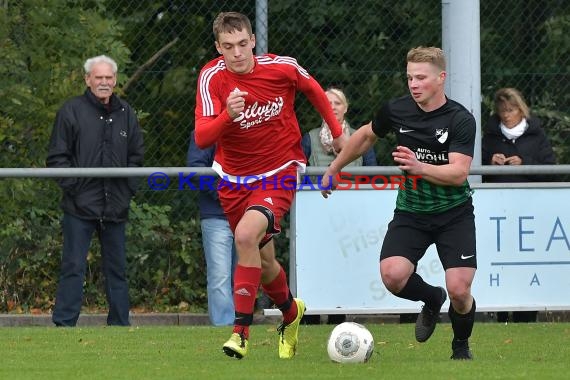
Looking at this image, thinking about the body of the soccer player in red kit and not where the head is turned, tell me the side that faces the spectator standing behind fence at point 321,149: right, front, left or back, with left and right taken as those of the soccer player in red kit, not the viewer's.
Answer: back

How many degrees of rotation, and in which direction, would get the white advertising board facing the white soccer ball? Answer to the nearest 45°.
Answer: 0° — it already faces it

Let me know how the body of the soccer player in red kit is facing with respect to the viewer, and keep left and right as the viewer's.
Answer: facing the viewer

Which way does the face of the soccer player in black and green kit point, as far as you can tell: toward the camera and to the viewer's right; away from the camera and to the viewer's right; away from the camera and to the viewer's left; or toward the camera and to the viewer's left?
toward the camera and to the viewer's left

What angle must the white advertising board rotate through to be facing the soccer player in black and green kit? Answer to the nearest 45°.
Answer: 0° — it already faces them

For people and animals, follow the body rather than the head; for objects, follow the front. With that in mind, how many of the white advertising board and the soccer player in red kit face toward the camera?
2

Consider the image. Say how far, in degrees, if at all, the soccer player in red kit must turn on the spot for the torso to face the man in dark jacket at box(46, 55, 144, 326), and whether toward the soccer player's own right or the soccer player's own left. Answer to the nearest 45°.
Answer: approximately 135° to the soccer player's own right

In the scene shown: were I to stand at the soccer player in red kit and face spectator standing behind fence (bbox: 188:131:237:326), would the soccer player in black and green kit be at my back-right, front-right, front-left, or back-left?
back-right

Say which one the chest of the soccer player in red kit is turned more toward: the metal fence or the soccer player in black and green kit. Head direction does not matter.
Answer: the soccer player in black and green kit

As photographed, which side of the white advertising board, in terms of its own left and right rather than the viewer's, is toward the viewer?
front
